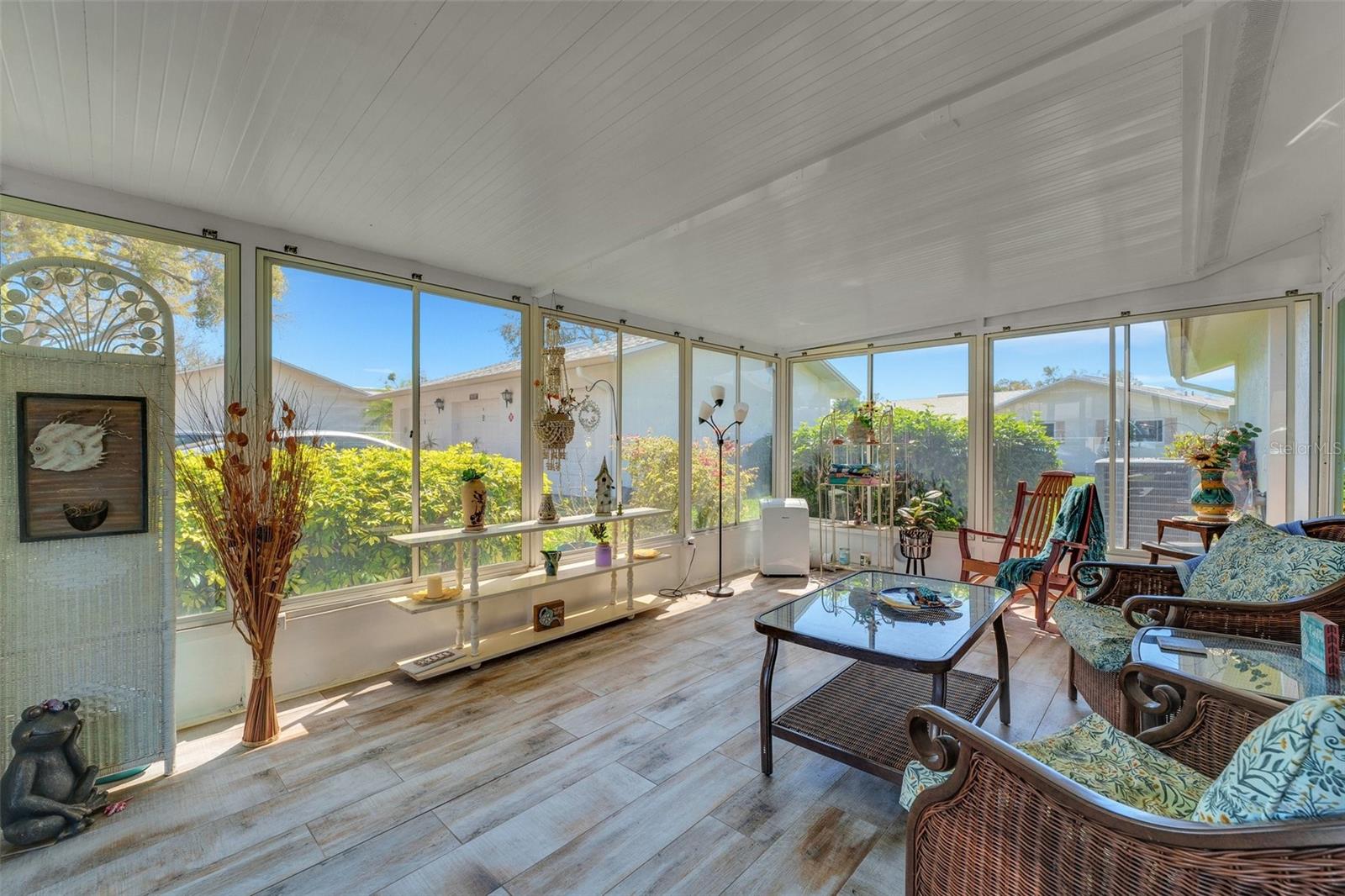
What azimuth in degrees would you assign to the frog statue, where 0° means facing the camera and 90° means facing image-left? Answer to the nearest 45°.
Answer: approximately 315°

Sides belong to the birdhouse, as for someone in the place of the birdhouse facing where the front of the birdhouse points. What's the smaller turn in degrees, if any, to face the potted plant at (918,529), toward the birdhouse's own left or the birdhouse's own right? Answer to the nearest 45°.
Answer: approximately 90° to the birdhouse's own left

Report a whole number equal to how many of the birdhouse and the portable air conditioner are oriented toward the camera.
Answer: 2

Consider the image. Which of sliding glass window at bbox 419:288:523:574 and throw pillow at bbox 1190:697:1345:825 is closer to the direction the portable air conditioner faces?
the throw pillow

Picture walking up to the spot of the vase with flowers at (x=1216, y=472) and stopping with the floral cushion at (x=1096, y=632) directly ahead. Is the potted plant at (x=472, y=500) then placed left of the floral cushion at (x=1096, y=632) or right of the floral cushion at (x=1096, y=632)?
right

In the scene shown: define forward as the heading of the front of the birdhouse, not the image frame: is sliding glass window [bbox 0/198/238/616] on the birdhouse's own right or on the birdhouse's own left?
on the birdhouse's own right

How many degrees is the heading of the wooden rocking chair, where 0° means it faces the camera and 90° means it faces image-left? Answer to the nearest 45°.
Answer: approximately 45°
